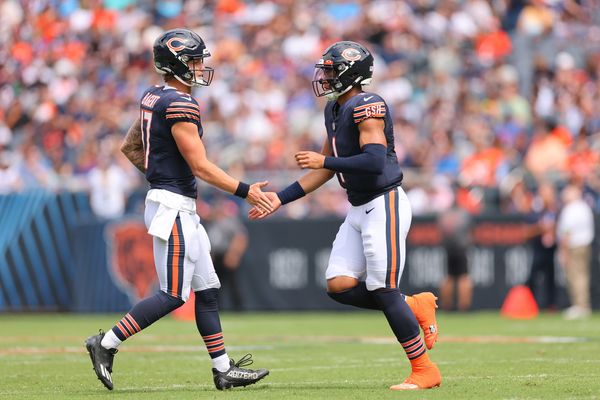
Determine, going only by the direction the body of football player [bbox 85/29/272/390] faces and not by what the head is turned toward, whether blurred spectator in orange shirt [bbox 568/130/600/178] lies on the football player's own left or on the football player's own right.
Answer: on the football player's own left

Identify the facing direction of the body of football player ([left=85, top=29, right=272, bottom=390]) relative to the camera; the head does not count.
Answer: to the viewer's right

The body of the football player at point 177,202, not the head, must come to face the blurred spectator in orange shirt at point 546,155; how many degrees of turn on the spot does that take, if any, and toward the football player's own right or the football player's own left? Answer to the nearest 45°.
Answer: approximately 45° to the football player's own left

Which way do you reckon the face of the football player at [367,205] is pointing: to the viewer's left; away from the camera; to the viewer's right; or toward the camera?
to the viewer's left

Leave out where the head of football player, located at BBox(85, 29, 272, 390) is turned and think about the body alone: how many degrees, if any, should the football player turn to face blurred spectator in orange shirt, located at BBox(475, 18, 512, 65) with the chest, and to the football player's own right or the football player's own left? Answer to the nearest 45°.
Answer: approximately 45° to the football player's own left

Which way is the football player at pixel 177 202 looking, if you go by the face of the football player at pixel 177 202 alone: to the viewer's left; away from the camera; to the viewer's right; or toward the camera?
to the viewer's right

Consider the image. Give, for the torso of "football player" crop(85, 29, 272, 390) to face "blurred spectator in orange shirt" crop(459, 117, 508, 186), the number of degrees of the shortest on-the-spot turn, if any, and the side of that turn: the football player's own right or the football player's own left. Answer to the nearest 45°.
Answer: approximately 45° to the football player's own left

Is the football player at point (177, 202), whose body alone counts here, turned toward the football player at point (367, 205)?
yes
